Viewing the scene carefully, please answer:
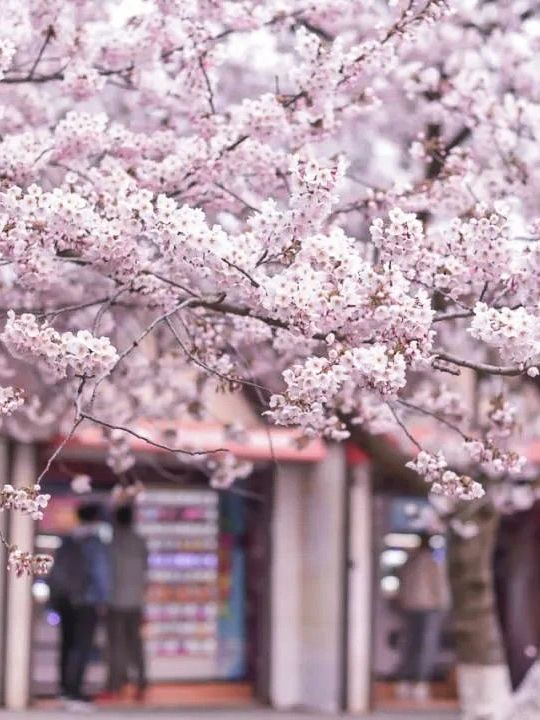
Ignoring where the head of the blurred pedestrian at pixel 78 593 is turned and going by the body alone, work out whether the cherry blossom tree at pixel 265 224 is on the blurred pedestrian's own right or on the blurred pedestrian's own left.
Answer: on the blurred pedestrian's own right

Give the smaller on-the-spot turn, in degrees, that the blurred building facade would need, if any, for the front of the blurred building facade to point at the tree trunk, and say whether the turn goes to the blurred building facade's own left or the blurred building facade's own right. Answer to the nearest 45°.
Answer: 0° — it already faces it

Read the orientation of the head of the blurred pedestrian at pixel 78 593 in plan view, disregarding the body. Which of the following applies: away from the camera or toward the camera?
away from the camera

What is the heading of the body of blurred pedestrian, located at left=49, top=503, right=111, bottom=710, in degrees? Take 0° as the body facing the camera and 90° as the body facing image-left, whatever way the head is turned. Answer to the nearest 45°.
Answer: approximately 225°

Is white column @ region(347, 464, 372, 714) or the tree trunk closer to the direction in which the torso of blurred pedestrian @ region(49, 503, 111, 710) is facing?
the white column

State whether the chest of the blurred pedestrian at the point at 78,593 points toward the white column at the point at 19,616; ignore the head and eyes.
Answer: no

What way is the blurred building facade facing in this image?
toward the camera

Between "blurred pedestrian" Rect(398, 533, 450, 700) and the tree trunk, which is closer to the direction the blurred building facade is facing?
the tree trunk

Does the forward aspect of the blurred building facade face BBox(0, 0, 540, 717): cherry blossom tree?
yes

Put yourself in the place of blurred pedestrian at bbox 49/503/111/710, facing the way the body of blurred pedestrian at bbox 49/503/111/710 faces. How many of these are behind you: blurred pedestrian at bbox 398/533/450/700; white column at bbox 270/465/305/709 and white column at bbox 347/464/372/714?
0

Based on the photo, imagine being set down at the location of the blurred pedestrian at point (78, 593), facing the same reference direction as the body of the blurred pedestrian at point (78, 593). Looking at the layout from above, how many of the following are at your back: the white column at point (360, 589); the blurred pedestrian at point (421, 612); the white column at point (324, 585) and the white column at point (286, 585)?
0
